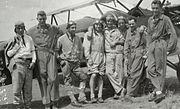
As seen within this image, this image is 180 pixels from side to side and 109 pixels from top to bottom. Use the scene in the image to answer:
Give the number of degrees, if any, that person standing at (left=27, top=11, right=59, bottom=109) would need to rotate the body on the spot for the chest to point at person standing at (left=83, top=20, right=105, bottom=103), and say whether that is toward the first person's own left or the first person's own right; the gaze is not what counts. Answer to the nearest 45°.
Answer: approximately 90° to the first person's own left

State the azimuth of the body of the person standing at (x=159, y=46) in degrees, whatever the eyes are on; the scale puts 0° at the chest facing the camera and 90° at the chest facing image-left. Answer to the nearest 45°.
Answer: approximately 45°

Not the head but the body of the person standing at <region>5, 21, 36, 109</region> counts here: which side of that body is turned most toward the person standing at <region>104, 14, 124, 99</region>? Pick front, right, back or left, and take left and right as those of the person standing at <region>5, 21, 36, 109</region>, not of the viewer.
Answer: left

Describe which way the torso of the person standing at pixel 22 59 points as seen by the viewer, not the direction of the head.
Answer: toward the camera

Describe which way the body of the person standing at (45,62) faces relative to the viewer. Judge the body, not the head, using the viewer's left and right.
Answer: facing the viewer

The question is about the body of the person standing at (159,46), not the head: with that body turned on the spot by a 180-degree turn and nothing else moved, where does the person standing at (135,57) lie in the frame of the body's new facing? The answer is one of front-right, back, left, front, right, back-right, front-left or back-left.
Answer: left

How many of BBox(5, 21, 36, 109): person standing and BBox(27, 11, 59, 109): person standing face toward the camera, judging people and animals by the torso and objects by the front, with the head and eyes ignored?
2

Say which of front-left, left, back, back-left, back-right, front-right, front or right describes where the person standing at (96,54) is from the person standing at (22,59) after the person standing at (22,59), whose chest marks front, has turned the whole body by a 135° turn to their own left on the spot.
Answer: front-right
